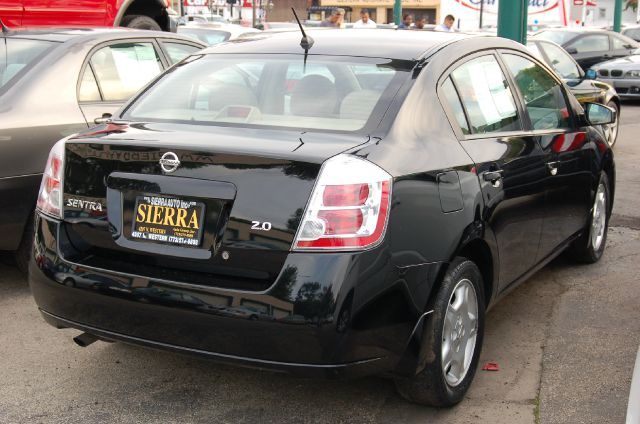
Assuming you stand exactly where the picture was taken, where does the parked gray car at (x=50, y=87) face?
facing away from the viewer and to the right of the viewer

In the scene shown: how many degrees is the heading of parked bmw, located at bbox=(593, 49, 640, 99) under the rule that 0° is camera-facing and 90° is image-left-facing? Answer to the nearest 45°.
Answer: approximately 45°

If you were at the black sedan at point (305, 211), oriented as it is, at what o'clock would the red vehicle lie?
The red vehicle is roughly at 10 o'clock from the black sedan.

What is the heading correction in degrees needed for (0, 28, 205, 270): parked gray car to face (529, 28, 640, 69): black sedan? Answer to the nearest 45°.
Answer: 0° — it already faces it

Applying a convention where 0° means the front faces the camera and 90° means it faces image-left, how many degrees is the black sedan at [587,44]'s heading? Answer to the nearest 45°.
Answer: approximately 45°

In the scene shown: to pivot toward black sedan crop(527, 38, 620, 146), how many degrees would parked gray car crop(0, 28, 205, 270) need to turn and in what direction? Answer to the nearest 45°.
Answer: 0° — it already faces it
